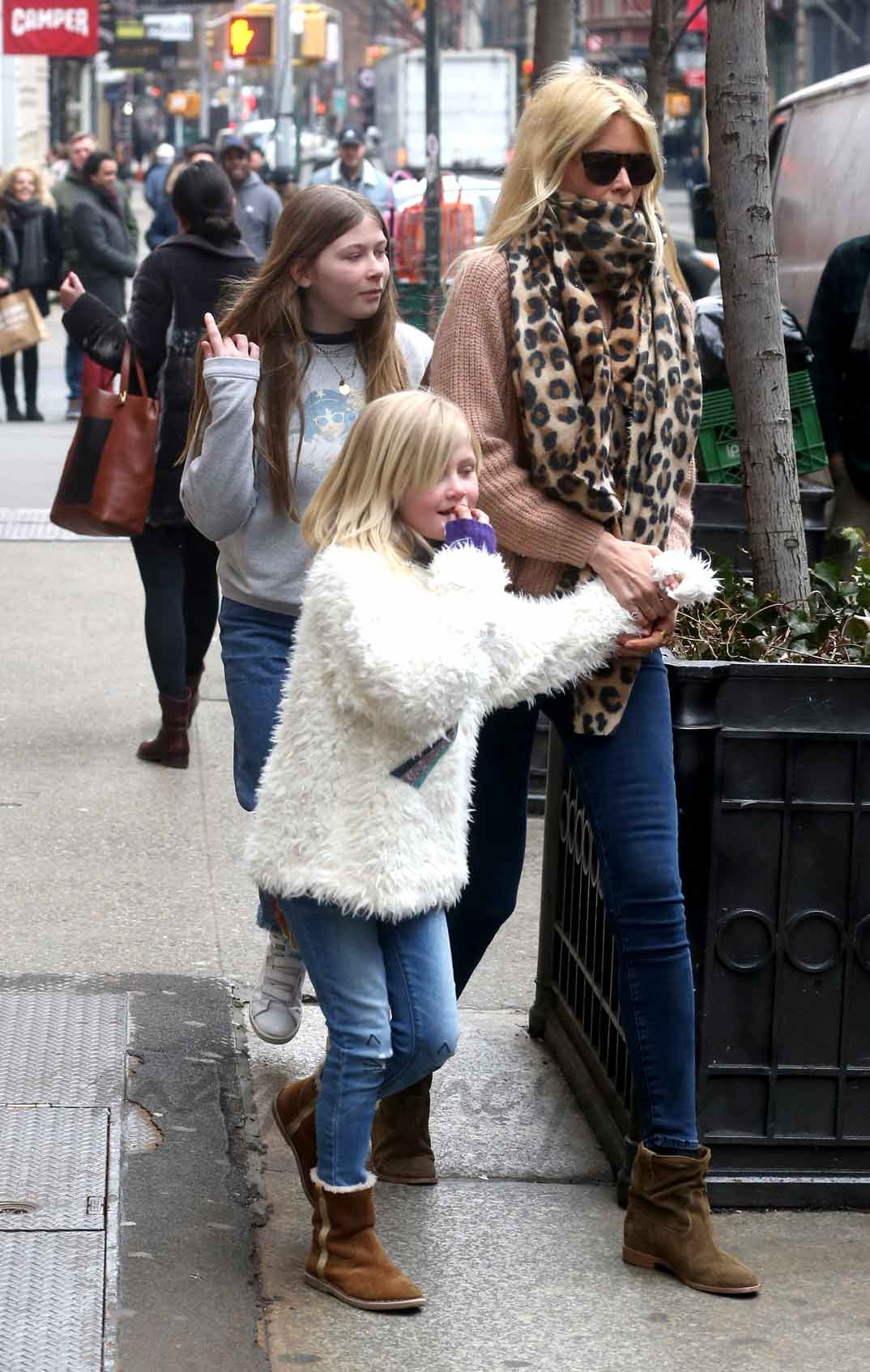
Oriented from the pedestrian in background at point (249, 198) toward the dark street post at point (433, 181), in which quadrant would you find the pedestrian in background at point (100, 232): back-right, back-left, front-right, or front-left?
back-right

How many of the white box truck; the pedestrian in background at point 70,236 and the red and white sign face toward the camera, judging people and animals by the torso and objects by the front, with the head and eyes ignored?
2

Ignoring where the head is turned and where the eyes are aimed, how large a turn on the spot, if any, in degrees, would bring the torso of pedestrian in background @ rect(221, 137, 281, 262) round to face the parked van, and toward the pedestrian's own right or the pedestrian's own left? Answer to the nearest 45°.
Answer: approximately 45° to the pedestrian's own left

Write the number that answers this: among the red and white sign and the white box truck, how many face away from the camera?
1

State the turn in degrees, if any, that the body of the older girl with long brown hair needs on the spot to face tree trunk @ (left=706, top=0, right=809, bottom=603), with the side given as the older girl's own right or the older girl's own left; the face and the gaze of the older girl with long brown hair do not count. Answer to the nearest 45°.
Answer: approximately 45° to the older girl's own left

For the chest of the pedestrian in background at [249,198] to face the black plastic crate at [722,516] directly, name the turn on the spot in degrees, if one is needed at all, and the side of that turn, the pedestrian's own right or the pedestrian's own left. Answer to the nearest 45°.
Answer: approximately 45° to the pedestrian's own left

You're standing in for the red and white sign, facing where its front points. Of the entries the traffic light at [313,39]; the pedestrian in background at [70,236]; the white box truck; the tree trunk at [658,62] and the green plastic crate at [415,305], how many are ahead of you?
3

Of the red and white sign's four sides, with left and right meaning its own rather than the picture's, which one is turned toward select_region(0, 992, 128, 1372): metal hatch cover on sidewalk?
front

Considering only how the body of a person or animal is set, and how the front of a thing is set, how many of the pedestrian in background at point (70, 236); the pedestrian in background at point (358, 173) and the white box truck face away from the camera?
1

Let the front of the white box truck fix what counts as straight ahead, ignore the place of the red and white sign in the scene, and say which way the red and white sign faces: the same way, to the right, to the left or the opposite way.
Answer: the opposite way

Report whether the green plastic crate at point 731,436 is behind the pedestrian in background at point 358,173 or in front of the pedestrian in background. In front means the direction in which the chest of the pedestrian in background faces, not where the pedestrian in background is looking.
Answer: in front

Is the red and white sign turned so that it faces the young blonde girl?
yes

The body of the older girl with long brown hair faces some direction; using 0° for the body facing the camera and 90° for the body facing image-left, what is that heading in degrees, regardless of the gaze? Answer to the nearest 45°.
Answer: approximately 315°

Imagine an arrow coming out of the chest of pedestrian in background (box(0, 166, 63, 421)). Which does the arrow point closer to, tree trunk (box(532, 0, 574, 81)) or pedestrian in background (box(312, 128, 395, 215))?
the tree trunk

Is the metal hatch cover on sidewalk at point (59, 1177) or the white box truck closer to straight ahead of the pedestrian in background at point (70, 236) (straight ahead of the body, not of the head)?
the metal hatch cover on sidewalk

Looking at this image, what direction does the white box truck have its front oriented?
away from the camera
